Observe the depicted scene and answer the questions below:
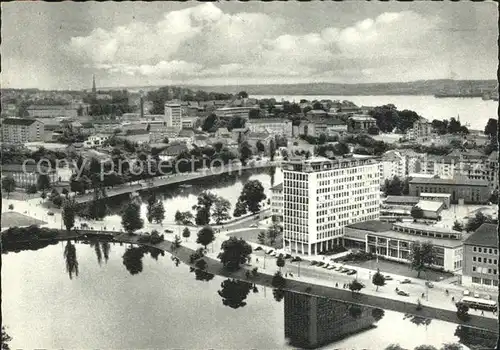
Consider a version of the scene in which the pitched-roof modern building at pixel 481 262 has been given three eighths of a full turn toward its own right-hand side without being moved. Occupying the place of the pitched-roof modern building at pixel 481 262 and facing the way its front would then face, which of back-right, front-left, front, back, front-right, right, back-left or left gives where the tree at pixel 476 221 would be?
front

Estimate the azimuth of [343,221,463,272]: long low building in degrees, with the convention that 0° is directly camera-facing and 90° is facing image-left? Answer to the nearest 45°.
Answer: approximately 45°

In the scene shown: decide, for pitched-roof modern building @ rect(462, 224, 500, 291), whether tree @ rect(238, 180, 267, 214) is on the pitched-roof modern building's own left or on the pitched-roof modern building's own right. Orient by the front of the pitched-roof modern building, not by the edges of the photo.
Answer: on the pitched-roof modern building's own right

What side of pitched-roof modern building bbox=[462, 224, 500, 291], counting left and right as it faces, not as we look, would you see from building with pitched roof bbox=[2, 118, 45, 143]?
right

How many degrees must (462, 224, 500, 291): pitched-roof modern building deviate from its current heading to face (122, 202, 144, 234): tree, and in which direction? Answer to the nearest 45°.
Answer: approximately 45° to its right

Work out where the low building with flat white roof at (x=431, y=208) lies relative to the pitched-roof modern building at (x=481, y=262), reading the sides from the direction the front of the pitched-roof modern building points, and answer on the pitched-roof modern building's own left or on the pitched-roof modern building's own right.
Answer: on the pitched-roof modern building's own right

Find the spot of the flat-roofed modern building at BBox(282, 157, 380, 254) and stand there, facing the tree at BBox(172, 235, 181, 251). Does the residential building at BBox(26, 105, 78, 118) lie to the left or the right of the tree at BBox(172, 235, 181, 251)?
right

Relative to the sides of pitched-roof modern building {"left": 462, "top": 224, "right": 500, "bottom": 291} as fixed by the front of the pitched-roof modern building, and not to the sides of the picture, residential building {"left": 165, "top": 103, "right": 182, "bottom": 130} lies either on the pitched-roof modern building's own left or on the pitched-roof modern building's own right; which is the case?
on the pitched-roof modern building's own right
